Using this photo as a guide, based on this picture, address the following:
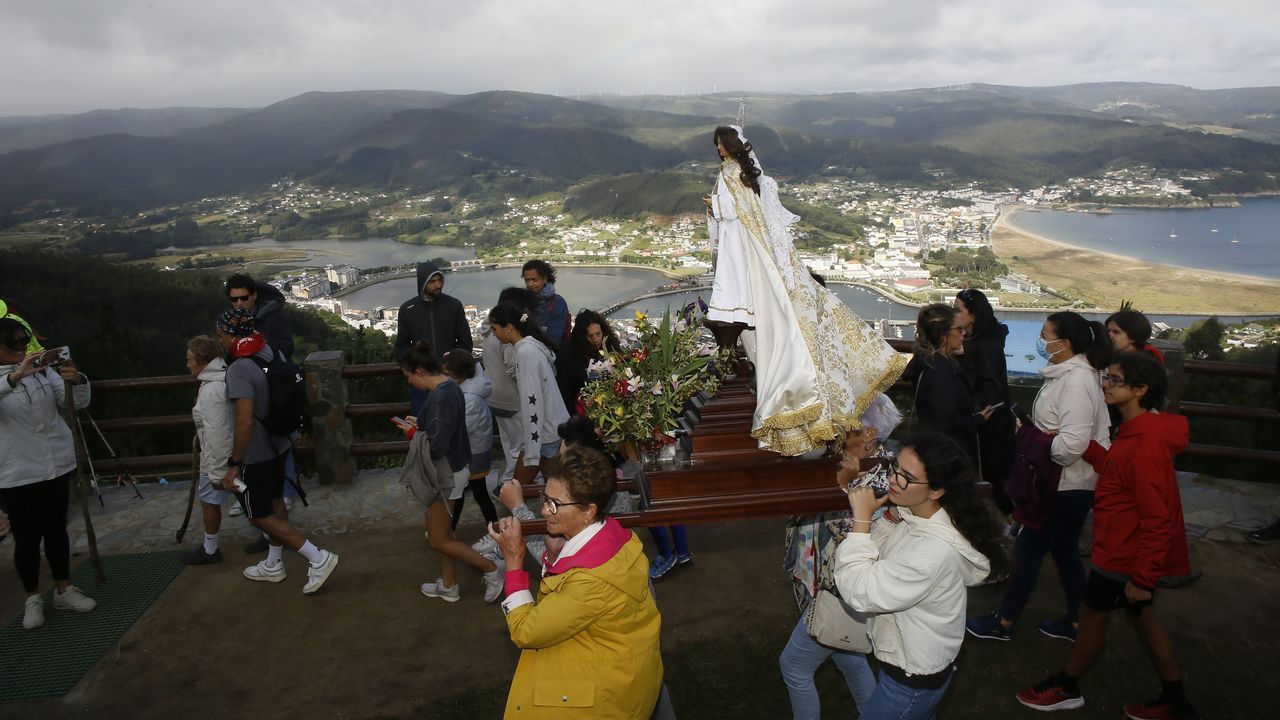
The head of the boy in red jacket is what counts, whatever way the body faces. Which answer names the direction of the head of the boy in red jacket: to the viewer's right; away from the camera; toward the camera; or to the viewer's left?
to the viewer's left

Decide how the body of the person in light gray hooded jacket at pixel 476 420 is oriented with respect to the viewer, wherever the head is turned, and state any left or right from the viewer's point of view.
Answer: facing to the left of the viewer

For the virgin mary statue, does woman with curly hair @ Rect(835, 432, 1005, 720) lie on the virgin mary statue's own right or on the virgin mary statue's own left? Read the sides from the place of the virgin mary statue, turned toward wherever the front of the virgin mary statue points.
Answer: on the virgin mary statue's own left

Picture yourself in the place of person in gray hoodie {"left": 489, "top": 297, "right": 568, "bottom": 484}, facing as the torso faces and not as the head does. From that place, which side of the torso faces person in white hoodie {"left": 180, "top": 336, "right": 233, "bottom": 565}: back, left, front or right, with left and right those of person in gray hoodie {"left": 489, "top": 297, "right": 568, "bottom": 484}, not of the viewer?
front

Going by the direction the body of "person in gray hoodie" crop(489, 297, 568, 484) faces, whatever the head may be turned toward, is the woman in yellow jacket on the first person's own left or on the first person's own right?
on the first person's own left

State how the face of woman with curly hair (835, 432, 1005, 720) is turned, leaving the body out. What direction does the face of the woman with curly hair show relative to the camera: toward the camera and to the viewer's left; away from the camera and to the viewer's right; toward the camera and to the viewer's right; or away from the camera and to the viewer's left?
toward the camera and to the viewer's left

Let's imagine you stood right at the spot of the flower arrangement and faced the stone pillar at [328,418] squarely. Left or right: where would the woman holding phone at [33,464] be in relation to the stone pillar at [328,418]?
left

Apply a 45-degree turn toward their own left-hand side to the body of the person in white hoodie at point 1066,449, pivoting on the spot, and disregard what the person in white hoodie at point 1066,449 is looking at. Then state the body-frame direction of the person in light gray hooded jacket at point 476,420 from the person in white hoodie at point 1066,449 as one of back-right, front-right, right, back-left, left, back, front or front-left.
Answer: front-right

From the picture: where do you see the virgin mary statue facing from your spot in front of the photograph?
facing to the left of the viewer

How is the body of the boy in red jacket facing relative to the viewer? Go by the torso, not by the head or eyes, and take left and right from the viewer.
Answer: facing to the left of the viewer

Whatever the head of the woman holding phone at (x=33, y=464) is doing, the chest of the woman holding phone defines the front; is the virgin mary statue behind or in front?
in front

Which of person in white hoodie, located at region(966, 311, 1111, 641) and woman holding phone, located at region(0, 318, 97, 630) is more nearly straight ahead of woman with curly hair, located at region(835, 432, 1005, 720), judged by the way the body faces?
the woman holding phone
